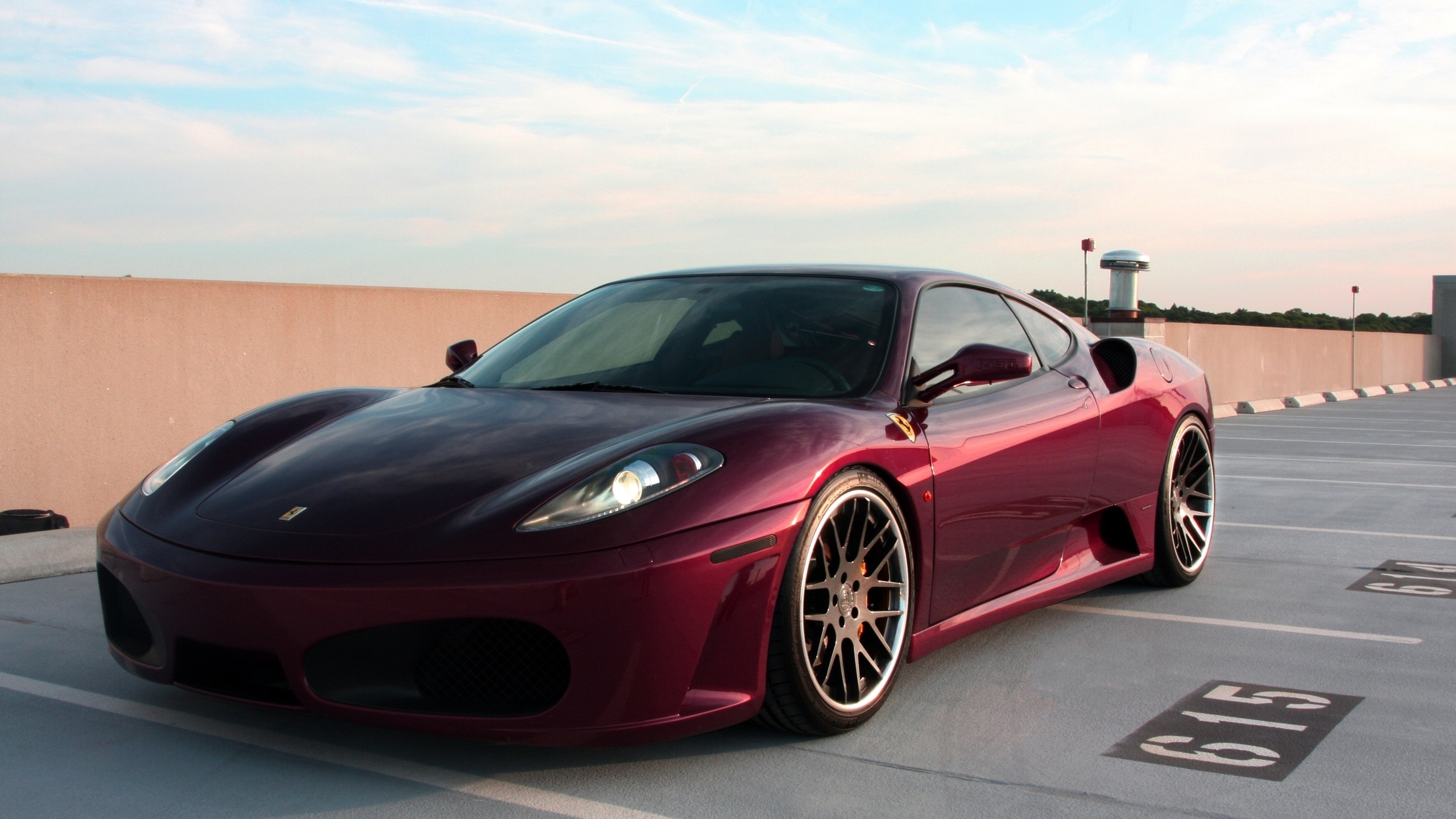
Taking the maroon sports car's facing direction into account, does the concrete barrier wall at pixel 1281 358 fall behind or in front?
behind

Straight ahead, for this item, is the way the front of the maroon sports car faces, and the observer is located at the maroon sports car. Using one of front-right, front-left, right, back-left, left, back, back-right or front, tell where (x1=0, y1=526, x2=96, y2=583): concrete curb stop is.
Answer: right

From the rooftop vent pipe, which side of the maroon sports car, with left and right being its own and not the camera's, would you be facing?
back

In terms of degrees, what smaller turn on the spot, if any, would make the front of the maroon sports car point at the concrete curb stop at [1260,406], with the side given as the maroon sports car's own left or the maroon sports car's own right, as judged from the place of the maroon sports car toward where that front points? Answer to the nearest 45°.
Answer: approximately 180°

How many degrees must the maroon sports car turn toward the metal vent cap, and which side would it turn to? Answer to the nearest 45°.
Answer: approximately 180°

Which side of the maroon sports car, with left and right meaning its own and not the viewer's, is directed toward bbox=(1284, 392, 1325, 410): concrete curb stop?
back

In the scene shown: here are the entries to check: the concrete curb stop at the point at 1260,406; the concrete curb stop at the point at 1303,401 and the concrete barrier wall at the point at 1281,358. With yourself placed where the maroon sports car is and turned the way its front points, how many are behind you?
3

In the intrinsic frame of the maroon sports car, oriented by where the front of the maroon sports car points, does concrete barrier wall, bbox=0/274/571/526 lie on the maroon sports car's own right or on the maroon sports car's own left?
on the maroon sports car's own right

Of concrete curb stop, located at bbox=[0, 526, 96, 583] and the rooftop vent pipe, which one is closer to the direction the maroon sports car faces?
the concrete curb stop
